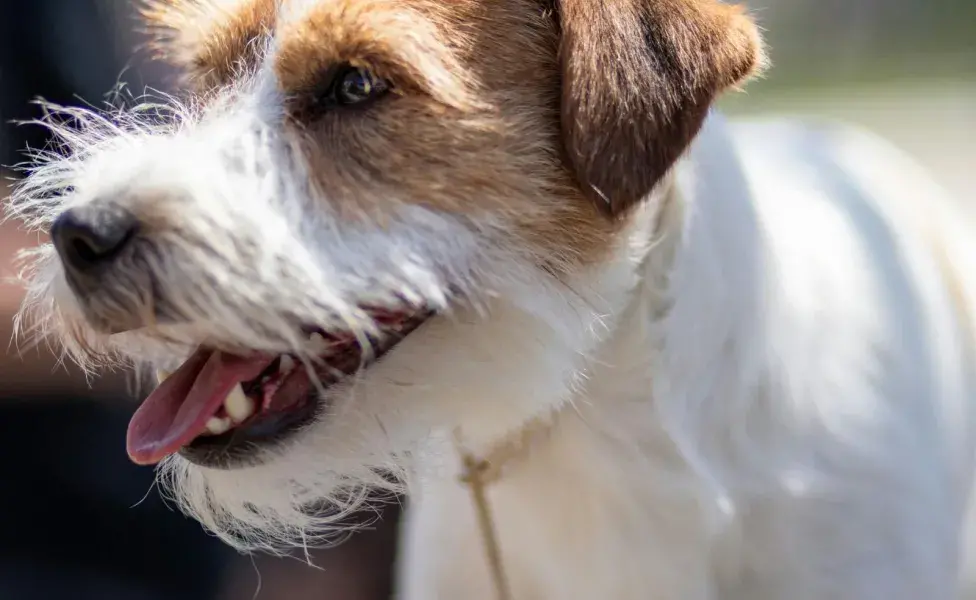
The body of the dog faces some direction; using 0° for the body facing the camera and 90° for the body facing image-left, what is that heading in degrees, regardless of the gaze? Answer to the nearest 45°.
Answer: approximately 45°
